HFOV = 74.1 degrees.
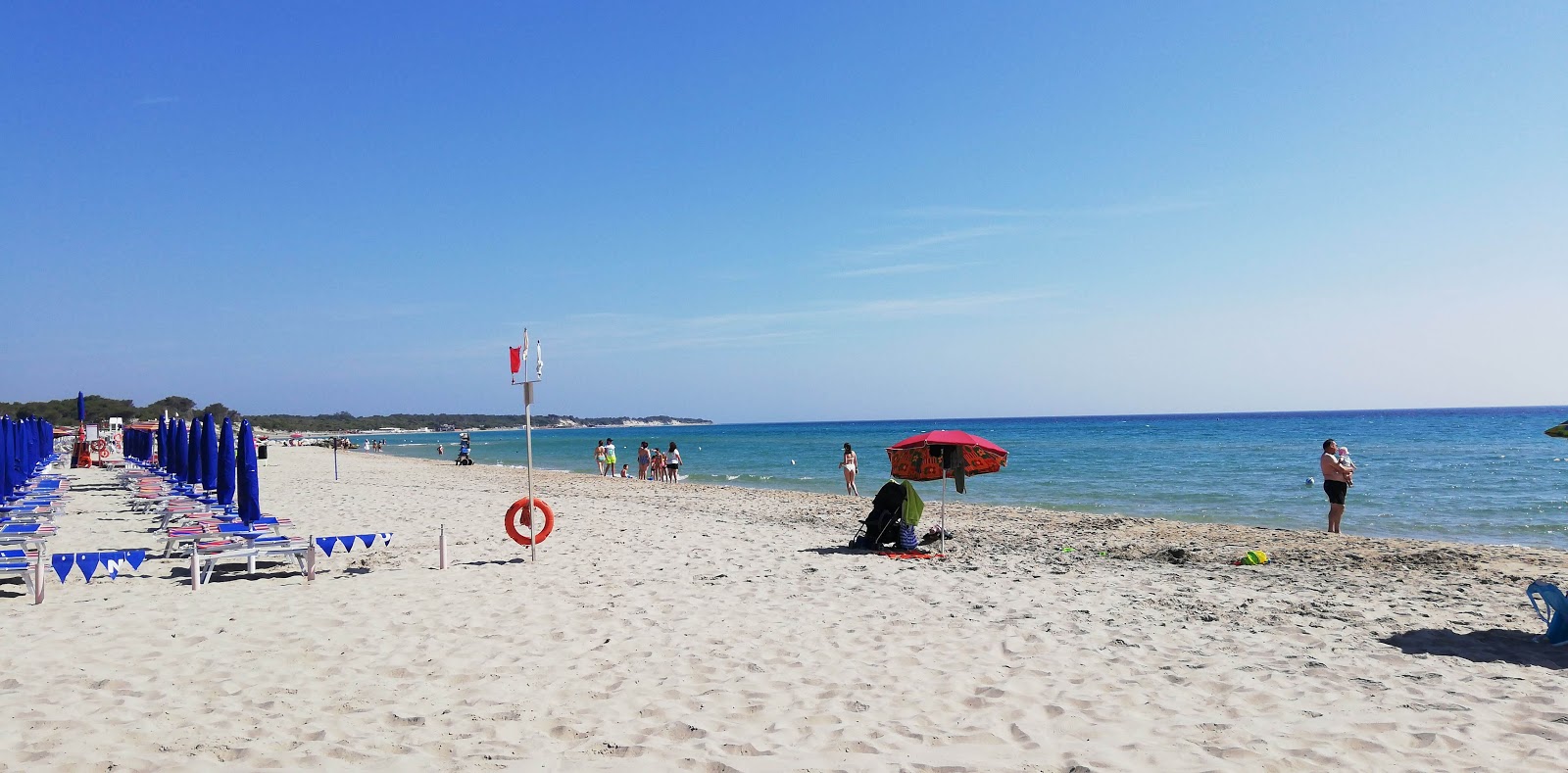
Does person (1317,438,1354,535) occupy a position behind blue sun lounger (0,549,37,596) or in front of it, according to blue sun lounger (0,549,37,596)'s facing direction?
in front

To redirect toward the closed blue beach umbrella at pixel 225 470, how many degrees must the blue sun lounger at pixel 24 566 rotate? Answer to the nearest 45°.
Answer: approximately 45° to its left

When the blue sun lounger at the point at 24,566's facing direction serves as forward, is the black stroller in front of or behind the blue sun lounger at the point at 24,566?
in front

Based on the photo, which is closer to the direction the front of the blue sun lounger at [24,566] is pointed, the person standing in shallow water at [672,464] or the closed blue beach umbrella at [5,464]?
the person standing in shallow water

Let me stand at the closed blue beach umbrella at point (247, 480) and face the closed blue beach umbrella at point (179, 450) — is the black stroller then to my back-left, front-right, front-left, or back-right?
back-right

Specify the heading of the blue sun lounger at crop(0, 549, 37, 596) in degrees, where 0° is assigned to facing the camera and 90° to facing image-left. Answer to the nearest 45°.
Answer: approximately 270°

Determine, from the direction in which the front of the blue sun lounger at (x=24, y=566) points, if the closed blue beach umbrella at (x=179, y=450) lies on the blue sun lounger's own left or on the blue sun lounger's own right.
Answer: on the blue sun lounger's own left

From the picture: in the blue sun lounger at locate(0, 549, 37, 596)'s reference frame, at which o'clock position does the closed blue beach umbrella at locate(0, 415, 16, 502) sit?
The closed blue beach umbrella is roughly at 9 o'clock from the blue sun lounger.

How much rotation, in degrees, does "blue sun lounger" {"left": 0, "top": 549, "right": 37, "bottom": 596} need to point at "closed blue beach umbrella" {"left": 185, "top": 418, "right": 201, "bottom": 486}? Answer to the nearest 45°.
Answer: approximately 90° to its left

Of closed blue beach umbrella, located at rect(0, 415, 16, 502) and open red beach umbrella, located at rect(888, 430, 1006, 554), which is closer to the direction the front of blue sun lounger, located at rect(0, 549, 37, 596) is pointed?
the open red beach umbrella

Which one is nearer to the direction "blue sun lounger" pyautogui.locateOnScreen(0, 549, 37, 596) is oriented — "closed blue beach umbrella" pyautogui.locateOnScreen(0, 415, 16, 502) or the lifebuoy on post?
the lifebuoy on post

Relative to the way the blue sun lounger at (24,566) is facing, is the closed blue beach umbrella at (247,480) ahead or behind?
ahead

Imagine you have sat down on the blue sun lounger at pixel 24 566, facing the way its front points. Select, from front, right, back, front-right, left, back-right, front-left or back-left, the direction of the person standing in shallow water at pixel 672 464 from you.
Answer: front-left
